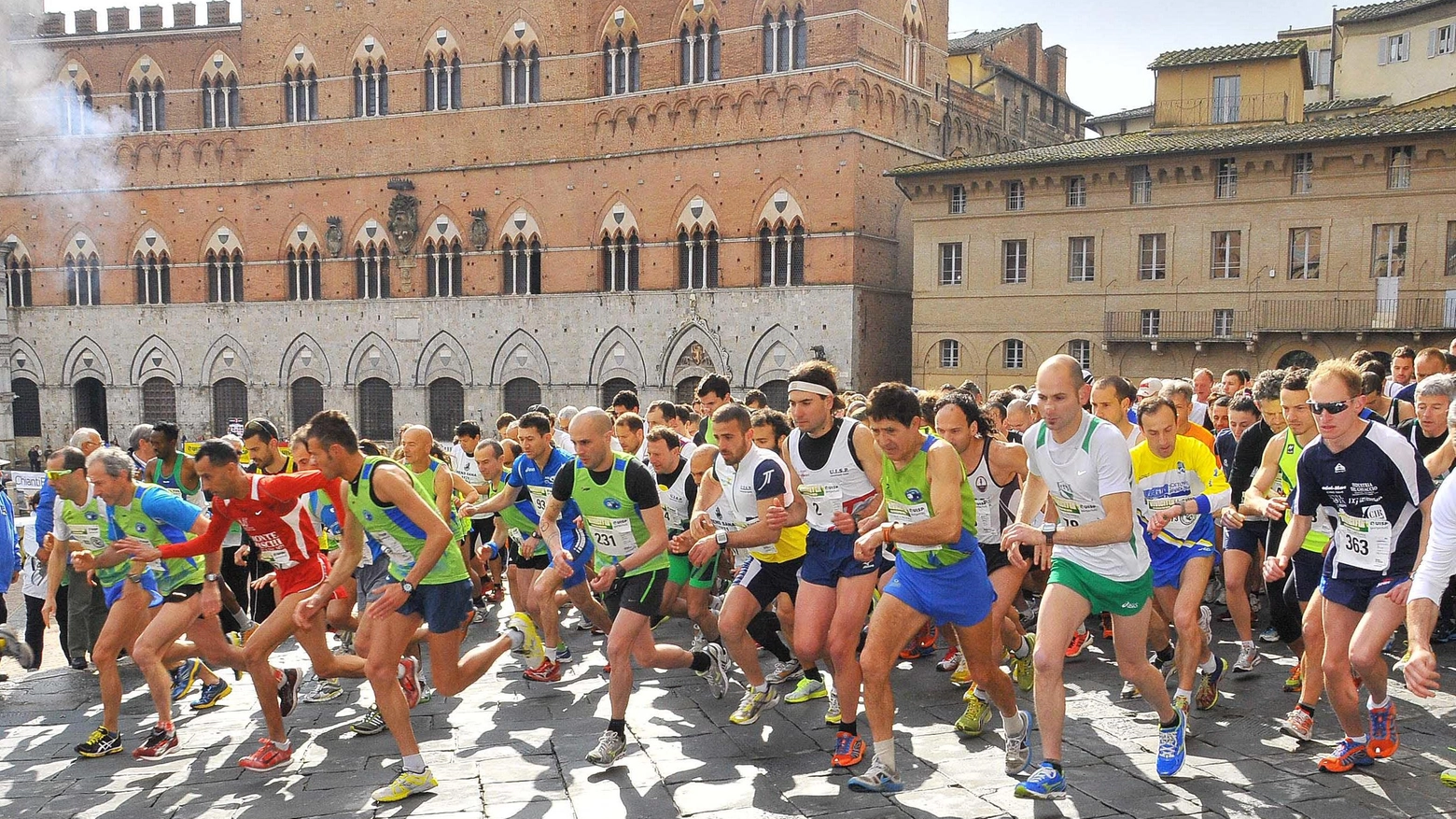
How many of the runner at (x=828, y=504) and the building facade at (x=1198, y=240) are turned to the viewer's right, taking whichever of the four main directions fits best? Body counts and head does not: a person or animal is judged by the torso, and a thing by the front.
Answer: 0

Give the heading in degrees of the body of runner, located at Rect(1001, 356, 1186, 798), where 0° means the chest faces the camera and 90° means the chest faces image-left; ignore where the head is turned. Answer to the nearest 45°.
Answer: approximately 45°

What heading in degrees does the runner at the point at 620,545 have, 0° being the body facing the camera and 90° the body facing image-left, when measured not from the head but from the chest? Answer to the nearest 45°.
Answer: approximately 45°

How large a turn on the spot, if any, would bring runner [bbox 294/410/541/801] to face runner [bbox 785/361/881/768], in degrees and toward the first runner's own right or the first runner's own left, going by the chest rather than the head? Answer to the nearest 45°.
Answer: approximately 135° to the first runner's own left

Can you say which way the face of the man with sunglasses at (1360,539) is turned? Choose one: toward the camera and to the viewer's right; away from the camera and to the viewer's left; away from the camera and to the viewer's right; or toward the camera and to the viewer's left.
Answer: toward the camera and to the viewer's left

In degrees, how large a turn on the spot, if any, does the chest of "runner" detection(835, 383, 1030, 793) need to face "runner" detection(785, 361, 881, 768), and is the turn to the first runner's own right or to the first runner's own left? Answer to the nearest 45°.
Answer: approximately 90° to the first runner's own right

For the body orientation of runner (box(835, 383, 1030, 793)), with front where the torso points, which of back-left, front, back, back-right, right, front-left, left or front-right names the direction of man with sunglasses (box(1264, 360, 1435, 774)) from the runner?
back-left

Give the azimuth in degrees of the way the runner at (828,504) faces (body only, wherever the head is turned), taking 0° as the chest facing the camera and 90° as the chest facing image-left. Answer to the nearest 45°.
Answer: approximately 45°

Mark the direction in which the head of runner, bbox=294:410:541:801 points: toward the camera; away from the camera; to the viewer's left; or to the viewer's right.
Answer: to the viewer's left

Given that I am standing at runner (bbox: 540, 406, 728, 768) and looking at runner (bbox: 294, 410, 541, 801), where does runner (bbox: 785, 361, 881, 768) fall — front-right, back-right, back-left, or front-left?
back-left

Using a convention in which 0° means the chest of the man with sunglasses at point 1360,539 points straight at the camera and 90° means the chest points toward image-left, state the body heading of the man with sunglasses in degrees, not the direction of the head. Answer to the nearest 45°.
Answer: approximately 45°

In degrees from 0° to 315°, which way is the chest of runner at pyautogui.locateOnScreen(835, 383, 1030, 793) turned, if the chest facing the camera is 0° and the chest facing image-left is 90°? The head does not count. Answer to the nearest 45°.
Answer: approximately 45°

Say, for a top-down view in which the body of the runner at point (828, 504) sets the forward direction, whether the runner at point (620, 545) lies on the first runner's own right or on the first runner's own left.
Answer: on the first runner's own right
